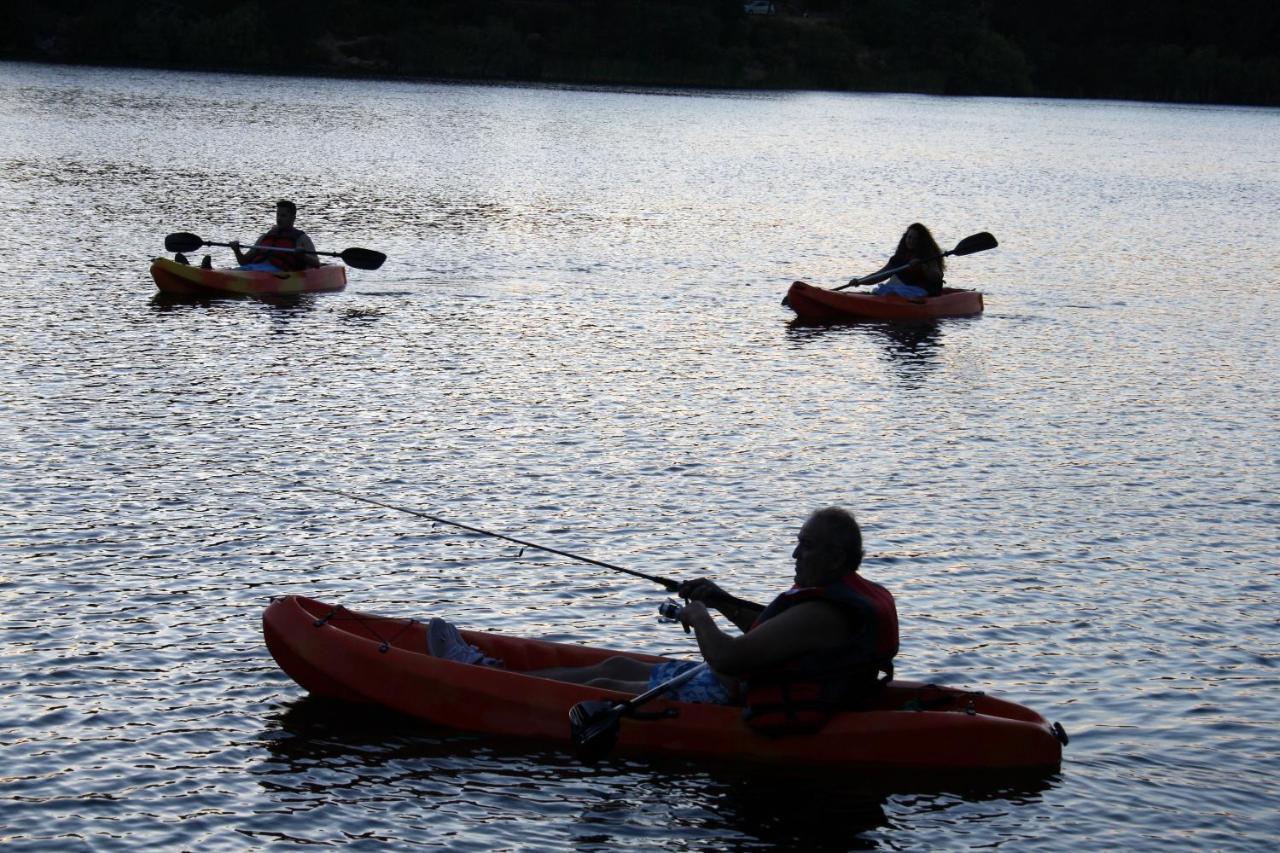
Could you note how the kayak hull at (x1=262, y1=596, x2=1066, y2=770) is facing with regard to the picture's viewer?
facing to the left of the viewer

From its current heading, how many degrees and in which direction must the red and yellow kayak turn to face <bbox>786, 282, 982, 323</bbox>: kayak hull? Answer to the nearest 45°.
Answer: approximately 180°

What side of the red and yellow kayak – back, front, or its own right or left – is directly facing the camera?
left

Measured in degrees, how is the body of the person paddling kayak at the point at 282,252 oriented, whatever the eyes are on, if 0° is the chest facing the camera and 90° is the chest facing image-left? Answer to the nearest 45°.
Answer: approximately 45°

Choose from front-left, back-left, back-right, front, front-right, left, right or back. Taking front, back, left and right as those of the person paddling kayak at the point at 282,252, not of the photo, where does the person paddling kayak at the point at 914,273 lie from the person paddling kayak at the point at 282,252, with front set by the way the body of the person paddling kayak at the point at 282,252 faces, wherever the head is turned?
back-left

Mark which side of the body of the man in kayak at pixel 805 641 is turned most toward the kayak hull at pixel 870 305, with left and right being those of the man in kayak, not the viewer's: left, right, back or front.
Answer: right

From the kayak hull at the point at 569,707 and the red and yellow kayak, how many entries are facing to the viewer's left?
2

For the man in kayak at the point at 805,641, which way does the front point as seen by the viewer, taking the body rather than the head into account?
to the viewer's left

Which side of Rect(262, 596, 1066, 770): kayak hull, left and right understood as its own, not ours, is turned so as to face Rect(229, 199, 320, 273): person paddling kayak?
right

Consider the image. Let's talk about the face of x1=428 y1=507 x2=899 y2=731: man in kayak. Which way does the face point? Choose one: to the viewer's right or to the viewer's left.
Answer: to the viewer's left

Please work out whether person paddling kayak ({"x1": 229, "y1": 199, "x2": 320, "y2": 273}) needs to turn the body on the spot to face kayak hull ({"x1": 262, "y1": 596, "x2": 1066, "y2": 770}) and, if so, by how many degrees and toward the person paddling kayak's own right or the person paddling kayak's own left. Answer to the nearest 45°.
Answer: approximately 45° to the person paddling kayak's own left
